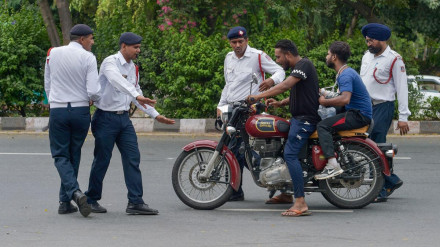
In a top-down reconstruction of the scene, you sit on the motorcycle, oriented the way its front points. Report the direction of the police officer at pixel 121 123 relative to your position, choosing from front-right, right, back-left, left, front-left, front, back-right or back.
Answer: front

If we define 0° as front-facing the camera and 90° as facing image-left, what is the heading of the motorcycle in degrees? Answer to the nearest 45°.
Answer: approximately 90°

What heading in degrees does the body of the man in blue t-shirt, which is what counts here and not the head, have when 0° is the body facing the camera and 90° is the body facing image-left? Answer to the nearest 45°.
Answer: approximately 90°

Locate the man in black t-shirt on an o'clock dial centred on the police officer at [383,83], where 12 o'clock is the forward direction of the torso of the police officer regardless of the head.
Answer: The man in black t-shirt is roughly at 12 o'clock from the police officer.

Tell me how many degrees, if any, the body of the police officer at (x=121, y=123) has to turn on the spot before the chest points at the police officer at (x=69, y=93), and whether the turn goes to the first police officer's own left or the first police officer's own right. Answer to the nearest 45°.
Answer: approximately 135° to the first police officer's own right

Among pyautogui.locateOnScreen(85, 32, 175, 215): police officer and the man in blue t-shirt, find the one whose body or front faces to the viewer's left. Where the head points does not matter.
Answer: the man in blue t-shirt

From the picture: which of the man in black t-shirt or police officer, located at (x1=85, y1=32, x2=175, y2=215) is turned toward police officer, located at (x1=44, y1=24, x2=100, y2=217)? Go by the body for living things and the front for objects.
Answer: the man in black t-shirt

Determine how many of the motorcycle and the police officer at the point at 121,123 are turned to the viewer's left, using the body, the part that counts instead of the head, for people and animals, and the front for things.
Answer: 1

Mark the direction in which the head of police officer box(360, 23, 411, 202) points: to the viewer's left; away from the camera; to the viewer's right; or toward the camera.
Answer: to the viewer's left

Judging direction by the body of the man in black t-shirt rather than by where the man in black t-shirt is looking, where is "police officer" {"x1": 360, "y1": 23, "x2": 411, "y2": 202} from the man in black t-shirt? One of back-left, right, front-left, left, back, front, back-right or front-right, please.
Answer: back-right

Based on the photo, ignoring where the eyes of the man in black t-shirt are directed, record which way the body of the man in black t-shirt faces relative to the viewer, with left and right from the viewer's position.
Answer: facing to the left of the viewer

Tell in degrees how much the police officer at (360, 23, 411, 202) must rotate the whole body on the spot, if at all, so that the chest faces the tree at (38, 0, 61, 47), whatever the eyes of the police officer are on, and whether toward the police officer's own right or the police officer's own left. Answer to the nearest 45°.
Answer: approximately 90° to the police officer's own right

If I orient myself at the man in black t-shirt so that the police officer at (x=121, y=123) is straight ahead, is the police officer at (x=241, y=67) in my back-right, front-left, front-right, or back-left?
front-right

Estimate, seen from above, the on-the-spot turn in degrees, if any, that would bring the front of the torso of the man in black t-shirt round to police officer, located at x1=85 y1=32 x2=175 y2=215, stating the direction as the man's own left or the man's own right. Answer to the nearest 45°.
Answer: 0° — they already face them

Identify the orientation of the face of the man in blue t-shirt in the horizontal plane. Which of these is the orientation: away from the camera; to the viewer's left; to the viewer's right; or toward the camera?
to the viewer's left

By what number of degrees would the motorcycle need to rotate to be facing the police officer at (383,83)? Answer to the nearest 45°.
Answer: approximately 135° to its right
